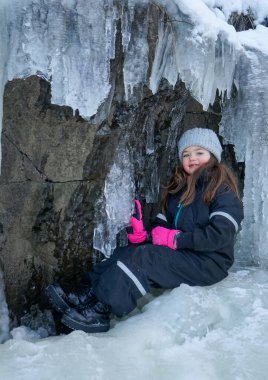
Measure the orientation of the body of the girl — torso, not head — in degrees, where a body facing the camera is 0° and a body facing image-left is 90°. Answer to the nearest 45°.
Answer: approximately 45°

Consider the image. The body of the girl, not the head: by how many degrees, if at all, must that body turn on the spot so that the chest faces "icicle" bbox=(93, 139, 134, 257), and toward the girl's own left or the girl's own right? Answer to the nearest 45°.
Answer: approximately 90° to the girl's own right
